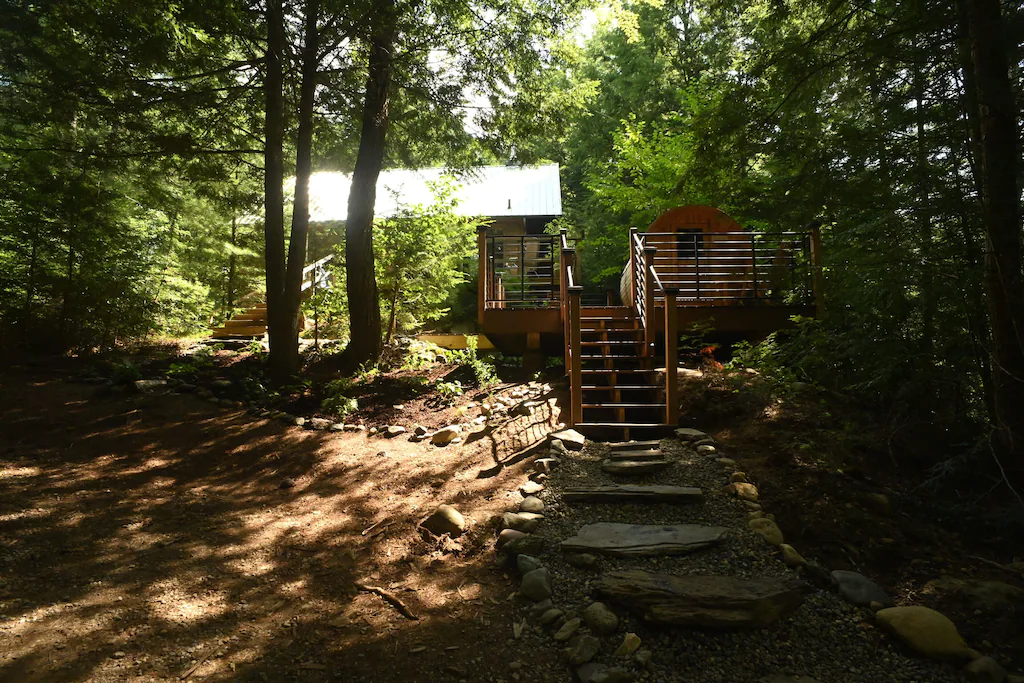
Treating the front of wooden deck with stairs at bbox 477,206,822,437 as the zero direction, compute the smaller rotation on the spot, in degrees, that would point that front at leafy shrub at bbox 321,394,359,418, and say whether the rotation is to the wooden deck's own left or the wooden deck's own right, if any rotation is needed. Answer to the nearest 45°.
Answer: approximately 45° to the wooden deck's own right

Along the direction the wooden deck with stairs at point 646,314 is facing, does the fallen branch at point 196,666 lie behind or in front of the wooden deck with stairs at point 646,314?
in front

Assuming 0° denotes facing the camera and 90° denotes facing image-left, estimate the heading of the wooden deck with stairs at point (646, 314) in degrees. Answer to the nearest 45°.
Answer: approximately 0°

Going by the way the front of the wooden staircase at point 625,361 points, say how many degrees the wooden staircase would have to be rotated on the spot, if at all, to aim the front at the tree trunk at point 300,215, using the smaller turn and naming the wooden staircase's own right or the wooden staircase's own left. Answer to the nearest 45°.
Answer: approximately 90° to the wooden staircase's own right

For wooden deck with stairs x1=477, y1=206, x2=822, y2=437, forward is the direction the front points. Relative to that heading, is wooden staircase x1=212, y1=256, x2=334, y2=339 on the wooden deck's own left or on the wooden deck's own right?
on the wooden deck's own right

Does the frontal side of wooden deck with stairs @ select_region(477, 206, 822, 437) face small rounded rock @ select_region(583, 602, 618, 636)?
yes

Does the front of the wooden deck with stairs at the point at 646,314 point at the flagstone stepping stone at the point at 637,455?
yes

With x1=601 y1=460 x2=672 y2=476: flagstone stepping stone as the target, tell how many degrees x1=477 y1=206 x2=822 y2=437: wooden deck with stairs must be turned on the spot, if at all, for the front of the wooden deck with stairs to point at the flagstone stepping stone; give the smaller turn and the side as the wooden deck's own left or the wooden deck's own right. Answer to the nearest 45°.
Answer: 0° — it already faces it

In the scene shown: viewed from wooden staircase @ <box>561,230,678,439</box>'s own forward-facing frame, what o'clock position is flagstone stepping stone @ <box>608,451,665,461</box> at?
The flagstone stepping stone is roughly at 12 o'clock from the wooden staircase.

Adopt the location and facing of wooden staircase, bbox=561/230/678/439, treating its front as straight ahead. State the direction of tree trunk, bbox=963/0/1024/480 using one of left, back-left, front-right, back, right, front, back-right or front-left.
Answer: front-left
